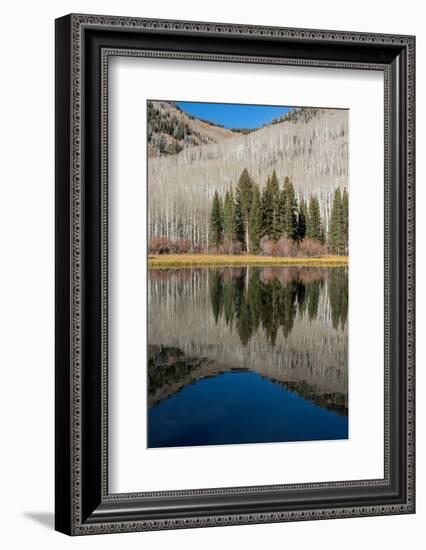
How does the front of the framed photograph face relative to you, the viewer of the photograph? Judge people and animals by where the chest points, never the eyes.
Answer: facing the viewer and to the right of the viewer
